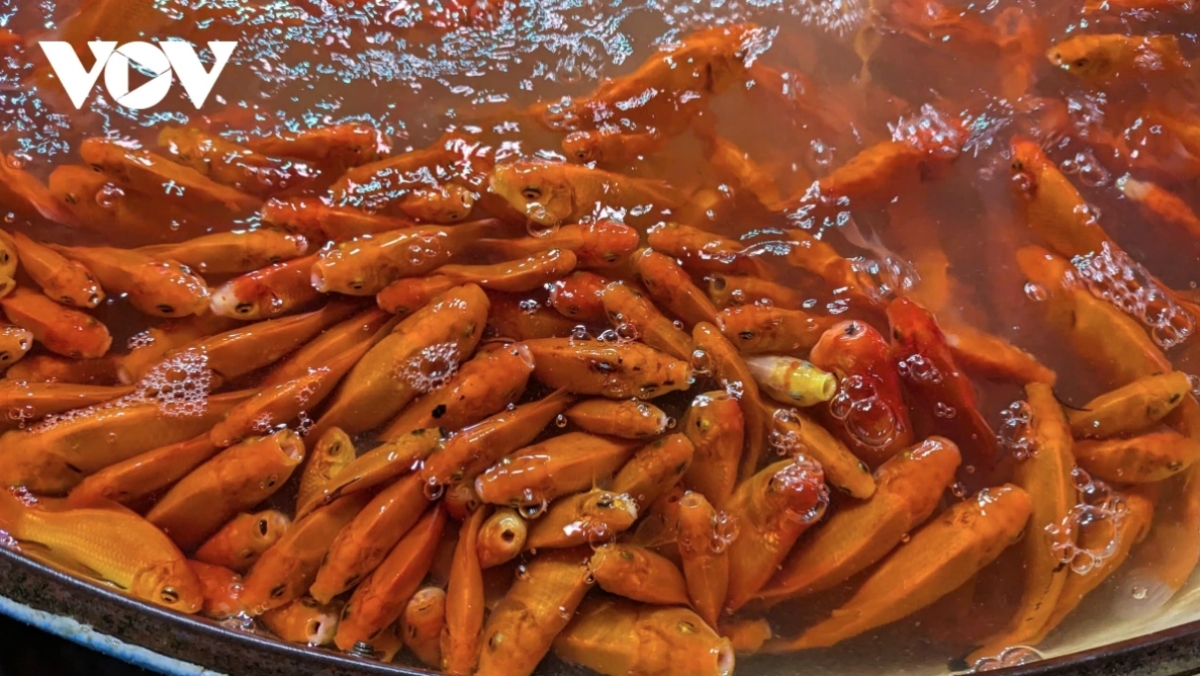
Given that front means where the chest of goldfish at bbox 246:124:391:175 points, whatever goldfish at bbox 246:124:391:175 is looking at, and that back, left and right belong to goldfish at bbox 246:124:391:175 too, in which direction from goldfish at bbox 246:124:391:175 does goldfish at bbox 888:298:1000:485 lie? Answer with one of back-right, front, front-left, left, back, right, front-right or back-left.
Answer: front-right

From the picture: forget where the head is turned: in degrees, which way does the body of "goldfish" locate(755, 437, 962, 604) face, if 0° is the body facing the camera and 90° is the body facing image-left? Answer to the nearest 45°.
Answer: approximately 225°

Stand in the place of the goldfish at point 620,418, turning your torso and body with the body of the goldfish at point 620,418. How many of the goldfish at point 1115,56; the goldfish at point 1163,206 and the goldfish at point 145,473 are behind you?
1

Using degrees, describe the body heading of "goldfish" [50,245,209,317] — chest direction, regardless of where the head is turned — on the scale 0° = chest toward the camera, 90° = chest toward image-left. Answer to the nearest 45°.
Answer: approximately 315°

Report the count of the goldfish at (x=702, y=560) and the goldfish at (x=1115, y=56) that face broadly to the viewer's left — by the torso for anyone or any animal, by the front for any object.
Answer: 1

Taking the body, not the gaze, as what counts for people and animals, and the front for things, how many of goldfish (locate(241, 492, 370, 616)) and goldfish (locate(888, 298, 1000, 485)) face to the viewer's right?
0

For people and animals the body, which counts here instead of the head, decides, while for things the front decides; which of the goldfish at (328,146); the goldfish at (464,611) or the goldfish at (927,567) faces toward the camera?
the goldfish at (464,611)

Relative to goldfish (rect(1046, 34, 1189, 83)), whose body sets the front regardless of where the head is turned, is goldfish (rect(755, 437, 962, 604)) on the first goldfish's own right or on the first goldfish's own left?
on the first goldfish's own left

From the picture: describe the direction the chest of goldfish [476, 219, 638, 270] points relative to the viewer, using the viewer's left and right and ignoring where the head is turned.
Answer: facing to the right of the viewer

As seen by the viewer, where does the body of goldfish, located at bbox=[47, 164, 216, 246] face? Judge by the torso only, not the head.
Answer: to the viewer's left

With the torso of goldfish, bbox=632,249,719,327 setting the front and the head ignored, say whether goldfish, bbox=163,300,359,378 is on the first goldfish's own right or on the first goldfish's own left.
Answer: on the first goldfish's own left
